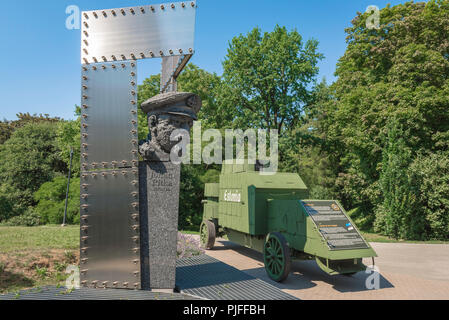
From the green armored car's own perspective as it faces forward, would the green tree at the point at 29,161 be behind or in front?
behind

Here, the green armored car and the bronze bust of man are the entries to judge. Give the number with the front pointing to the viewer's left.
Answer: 0

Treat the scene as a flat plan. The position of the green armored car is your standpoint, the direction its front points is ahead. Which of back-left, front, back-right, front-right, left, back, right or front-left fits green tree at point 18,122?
back

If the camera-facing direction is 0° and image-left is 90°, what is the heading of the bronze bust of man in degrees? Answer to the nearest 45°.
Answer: approximately 315°

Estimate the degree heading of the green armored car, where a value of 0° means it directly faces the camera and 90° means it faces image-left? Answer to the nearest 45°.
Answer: approximately 315°

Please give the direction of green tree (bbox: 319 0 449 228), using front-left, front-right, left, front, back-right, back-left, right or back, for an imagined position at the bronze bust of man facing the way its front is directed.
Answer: left

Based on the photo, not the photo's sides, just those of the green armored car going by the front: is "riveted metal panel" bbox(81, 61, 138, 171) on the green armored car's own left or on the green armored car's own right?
on the green armored car's own right
